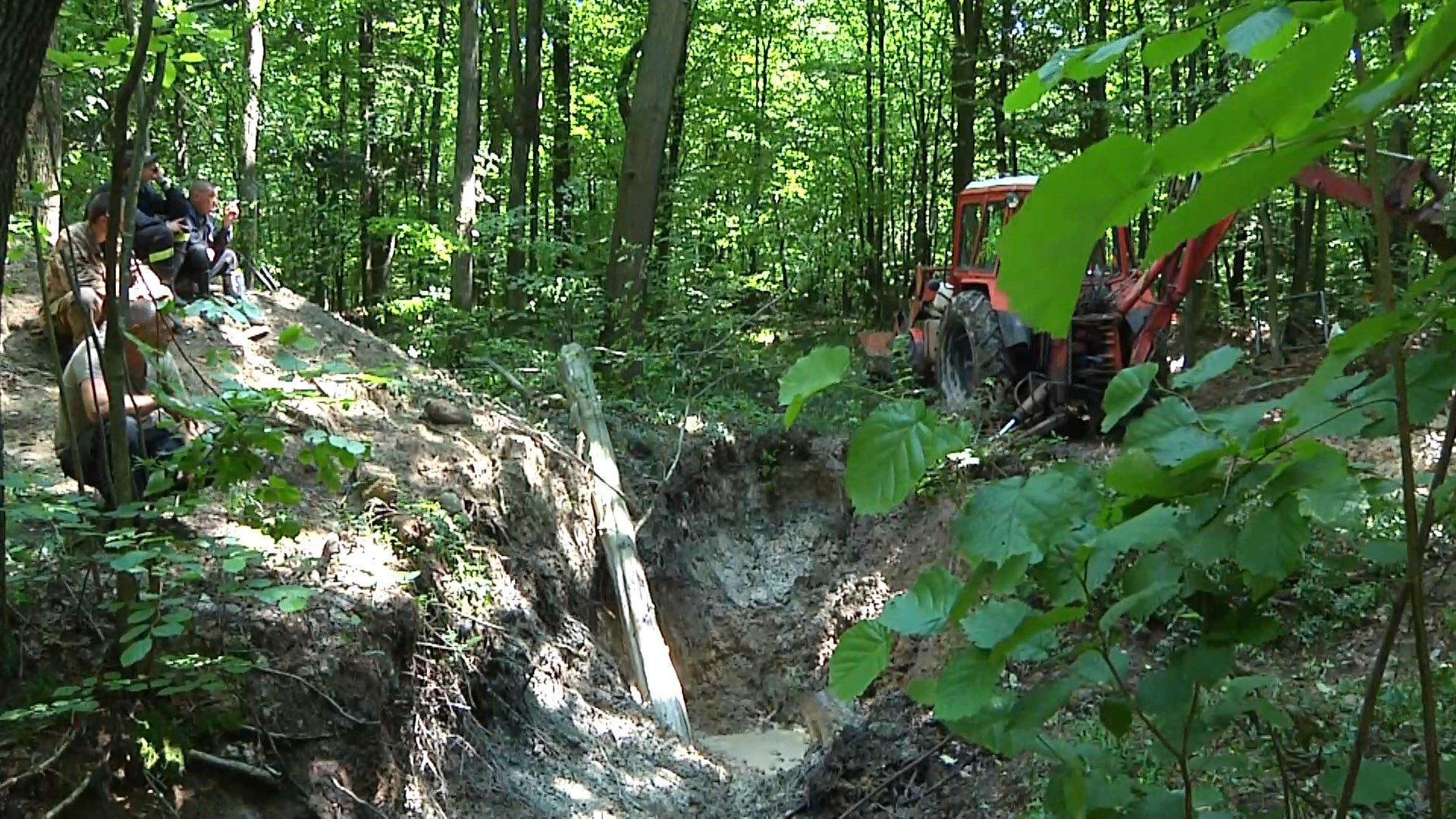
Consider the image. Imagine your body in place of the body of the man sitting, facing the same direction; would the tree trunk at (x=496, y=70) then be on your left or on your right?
on your left

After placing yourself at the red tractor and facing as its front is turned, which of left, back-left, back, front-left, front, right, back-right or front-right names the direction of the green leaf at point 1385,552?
back-left

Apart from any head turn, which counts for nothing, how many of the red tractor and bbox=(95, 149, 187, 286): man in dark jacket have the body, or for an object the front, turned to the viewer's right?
1

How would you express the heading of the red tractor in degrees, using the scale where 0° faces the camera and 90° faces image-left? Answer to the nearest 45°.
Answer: approximately 135°

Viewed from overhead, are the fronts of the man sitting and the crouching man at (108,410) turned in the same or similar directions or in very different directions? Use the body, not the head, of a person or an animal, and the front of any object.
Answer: same or similar directions

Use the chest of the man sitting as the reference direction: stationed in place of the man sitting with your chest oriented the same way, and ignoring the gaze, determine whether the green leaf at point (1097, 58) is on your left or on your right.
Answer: on your right

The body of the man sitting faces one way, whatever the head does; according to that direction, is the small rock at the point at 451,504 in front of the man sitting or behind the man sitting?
in front

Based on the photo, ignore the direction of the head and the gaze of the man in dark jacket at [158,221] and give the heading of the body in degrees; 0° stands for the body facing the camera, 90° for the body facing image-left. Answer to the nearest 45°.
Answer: approximately 270°

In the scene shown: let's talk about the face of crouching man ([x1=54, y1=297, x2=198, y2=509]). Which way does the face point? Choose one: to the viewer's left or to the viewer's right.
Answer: to the viewer's right

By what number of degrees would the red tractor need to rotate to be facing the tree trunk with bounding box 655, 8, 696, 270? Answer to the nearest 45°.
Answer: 0° — it already faces it

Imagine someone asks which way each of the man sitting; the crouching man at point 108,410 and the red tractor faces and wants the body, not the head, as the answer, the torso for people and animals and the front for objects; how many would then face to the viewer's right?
2

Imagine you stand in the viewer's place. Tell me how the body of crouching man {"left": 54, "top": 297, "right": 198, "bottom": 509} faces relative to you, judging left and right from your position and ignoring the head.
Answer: facing to the right of the viewer

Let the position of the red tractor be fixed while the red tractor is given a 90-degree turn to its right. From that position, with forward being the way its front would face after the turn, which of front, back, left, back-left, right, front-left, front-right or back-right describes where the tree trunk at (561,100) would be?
left

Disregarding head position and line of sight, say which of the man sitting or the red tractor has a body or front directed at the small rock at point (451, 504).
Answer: the man sitting

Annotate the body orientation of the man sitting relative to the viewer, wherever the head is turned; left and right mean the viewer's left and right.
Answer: facing to the right of the viewer
